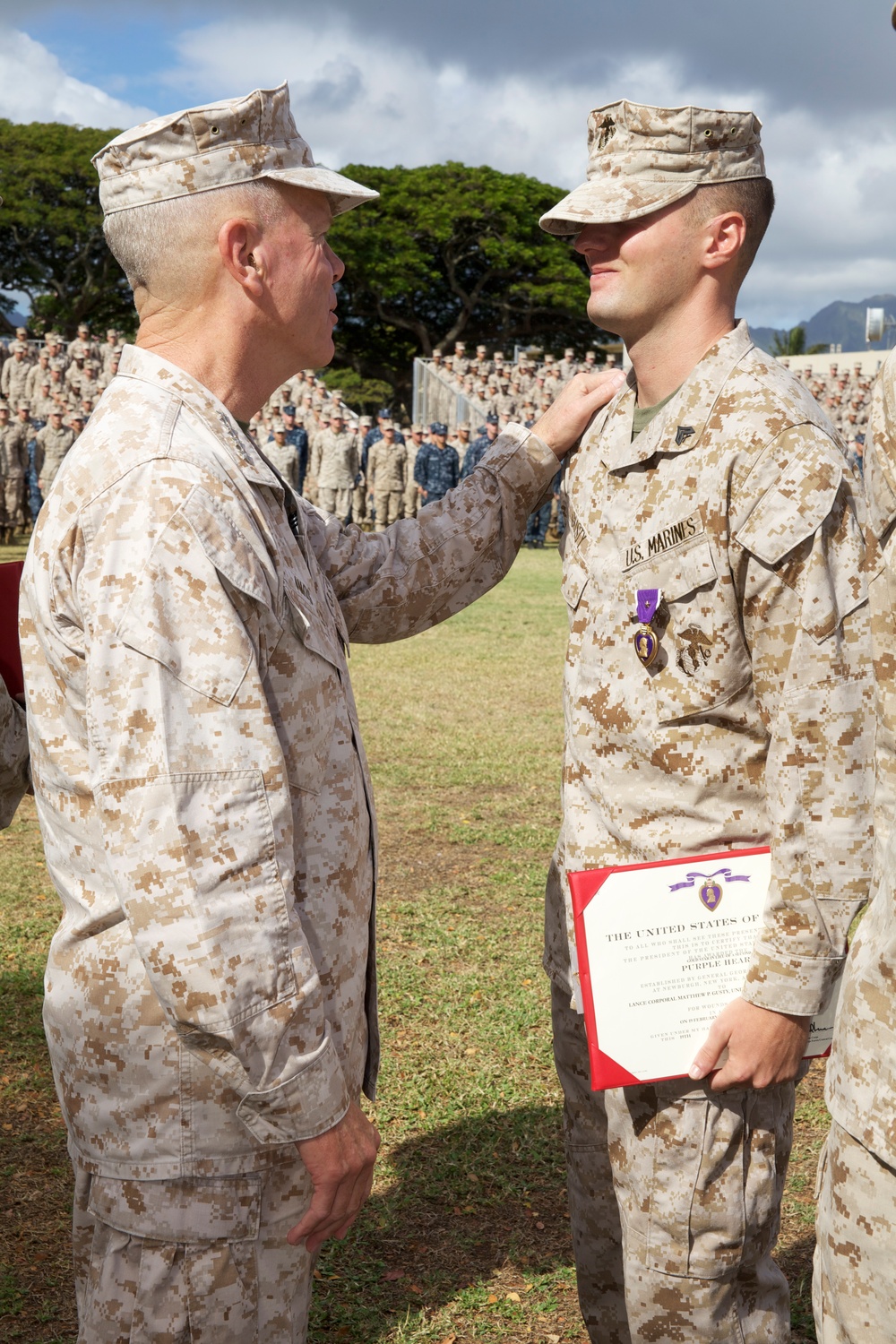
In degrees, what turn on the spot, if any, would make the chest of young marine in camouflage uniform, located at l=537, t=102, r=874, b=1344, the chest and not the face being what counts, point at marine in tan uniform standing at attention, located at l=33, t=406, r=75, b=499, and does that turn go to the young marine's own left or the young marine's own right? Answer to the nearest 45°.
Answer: approximately 90° to the young marine's own right

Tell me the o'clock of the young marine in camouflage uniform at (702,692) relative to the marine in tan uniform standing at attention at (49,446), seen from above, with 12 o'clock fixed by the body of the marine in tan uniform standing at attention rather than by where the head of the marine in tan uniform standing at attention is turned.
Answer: The young marine in camouflage uniform is roughly at 12 o'clock from the marine in tan uniform standing at attention.

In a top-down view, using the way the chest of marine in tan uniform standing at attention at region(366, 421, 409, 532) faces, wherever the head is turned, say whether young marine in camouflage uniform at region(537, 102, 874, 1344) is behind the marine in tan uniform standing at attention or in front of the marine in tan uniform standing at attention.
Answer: in front

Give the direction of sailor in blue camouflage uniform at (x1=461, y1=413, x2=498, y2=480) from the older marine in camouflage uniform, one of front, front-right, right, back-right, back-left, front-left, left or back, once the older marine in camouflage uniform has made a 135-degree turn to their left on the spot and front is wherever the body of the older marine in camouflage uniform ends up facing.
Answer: front-right

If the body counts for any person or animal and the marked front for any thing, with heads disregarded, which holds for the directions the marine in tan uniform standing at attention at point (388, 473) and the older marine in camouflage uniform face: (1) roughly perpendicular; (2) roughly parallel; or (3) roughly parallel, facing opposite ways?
roughly perpendicular

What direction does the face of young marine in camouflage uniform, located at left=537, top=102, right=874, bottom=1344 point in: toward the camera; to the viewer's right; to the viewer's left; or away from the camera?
to the viewer's left

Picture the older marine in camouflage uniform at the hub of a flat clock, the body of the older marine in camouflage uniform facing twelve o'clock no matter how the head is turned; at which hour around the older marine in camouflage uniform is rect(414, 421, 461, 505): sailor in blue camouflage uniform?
The sailor in blue camouflage uniform is roughly at 9 o'clock from the older marine in camouflage uniform.

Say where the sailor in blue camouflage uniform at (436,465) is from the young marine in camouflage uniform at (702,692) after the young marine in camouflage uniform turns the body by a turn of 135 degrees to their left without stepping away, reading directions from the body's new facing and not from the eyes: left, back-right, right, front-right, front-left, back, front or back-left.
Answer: left

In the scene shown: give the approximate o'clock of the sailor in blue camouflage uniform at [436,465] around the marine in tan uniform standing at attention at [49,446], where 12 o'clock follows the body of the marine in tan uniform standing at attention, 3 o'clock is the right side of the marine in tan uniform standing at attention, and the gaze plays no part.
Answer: The sailor in blue camouflage uniform is roughly at 9 o'clock from the marine in tan uniform standing at attention.

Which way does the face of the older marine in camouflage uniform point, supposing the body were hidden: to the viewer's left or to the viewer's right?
to the viewer's right

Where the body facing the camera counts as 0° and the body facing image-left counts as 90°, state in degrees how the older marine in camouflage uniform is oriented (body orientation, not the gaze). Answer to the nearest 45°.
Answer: approximately 270°

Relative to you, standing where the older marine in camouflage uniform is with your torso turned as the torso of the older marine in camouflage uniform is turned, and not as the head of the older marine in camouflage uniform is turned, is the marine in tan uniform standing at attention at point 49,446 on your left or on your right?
on your left
